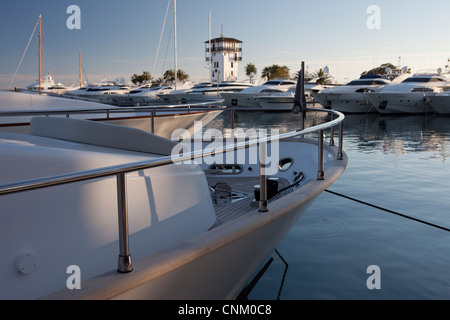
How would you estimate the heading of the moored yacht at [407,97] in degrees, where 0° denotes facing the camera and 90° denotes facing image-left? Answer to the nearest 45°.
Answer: approximately 45°

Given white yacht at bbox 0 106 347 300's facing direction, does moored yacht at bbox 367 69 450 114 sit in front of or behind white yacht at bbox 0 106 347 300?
in front

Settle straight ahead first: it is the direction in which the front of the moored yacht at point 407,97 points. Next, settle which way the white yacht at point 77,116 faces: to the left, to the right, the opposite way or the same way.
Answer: the opposite way

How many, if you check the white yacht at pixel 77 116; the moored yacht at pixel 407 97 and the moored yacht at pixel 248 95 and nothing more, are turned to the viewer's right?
1

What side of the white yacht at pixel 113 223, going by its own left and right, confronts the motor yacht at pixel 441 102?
front

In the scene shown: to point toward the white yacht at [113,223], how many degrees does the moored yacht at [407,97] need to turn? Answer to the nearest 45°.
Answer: approximately 45° to its left

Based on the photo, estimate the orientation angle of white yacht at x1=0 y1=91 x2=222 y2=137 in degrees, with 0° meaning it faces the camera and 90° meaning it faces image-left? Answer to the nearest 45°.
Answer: approximately 270°

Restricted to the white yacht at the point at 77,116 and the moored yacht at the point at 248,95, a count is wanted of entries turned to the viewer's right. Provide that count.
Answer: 1

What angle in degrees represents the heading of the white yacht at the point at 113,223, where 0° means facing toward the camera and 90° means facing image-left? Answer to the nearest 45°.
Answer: approximately 225°

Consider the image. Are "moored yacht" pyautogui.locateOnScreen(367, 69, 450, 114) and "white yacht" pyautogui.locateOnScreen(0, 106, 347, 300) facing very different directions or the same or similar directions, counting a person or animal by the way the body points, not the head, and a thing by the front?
very different directions

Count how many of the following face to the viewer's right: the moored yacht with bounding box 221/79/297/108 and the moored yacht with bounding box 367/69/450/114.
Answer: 0

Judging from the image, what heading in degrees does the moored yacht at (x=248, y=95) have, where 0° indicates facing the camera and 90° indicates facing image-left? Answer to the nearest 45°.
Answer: approximately 45°
